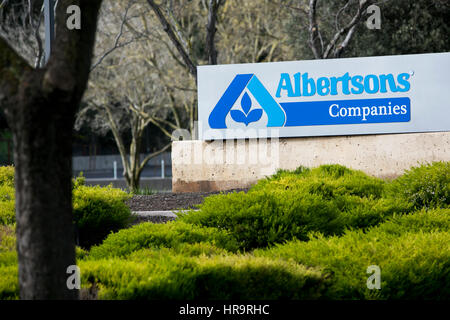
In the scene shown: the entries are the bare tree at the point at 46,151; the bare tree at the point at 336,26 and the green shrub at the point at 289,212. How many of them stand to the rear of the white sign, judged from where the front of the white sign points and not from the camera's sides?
1

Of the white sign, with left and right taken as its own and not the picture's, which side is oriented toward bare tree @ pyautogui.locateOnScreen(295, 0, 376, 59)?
back

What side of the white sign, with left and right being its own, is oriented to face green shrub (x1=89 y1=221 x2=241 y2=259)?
front

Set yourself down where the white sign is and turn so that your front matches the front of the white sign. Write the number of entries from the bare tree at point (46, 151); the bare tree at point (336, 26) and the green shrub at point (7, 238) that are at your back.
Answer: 1

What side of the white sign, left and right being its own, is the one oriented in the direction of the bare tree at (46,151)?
front

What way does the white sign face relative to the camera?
toward the camera

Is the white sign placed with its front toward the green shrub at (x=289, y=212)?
yes

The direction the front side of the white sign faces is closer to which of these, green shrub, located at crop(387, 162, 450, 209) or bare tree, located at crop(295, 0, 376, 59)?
the green shrub

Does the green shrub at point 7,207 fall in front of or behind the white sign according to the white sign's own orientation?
in front

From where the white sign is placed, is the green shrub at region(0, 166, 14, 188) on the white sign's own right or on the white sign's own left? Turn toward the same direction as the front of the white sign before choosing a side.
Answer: on the white sign's own right

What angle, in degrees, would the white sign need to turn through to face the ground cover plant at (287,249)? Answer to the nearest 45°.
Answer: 0° — it already faces it
